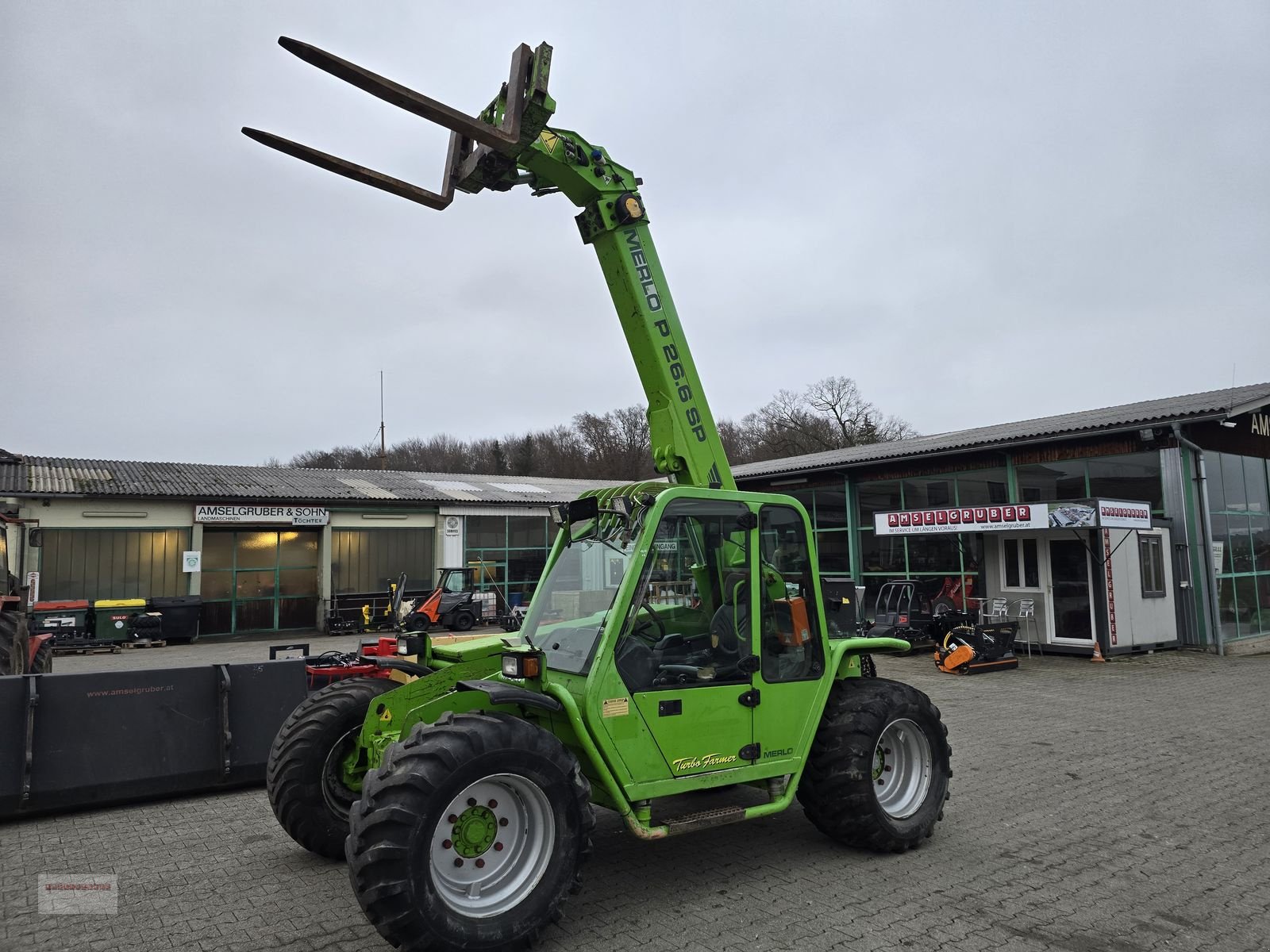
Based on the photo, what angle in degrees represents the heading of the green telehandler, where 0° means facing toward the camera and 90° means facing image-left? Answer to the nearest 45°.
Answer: approximately 45°

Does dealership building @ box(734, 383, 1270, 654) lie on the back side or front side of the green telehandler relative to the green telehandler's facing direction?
on the back side

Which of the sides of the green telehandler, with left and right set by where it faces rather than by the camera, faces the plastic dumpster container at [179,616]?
right

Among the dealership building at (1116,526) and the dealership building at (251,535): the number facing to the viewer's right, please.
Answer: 0

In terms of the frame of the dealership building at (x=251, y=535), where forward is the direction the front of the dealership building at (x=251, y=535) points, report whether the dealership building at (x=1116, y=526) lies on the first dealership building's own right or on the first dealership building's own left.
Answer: on the first dealership building's own left

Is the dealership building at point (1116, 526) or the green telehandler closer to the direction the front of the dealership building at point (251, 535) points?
the green telehandler

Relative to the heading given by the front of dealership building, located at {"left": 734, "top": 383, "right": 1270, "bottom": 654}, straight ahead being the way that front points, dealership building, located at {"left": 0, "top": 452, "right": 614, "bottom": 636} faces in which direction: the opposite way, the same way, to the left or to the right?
to the left

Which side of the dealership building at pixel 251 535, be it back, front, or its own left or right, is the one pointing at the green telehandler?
front

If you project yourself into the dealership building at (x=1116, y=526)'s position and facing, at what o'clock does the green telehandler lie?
The green telehandler is roughly at 11 o'clock from the dealership building.

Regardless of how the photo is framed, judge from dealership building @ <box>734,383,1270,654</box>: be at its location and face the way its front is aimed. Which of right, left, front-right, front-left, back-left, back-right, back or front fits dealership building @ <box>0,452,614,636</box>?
front-right

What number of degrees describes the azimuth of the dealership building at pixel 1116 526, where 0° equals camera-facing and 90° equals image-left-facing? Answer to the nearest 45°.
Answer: approximately 45°

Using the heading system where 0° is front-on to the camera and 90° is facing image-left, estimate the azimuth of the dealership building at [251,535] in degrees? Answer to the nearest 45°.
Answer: approximately 0°

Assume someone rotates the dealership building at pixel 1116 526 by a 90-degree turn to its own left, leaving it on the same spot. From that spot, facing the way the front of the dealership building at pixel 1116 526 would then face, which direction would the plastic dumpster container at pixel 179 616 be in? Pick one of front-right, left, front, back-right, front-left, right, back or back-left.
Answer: back-right

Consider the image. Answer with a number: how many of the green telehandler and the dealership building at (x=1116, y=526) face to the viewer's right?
0
